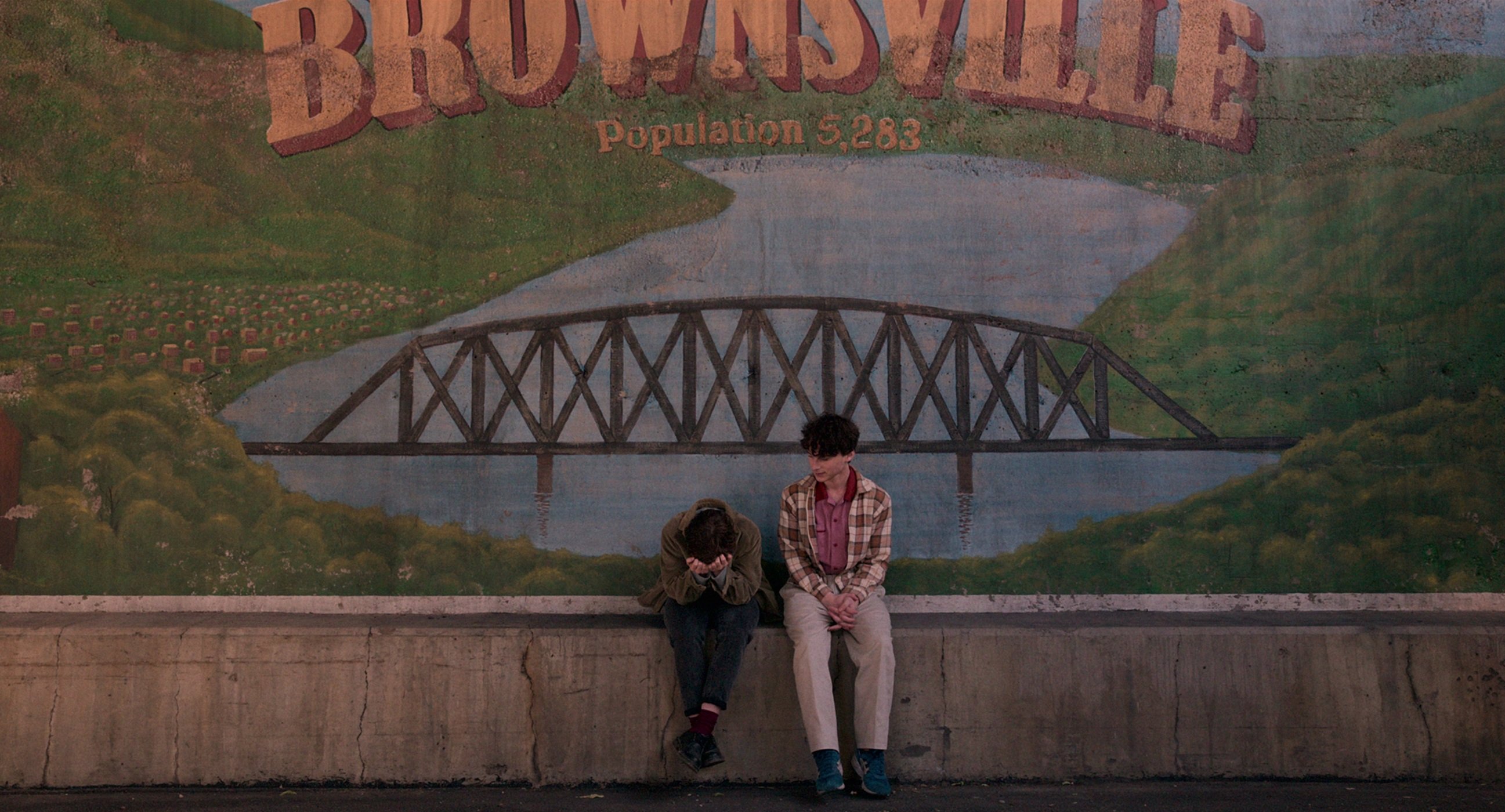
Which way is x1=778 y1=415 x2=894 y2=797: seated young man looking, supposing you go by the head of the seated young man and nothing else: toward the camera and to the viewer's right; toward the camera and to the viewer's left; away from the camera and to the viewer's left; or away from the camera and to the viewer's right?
toward the camera and to the viewer's left

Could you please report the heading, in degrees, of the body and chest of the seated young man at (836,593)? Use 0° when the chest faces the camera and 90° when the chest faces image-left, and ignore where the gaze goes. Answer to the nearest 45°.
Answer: approximately 0°

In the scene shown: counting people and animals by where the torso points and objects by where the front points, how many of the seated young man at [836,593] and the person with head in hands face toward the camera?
2
